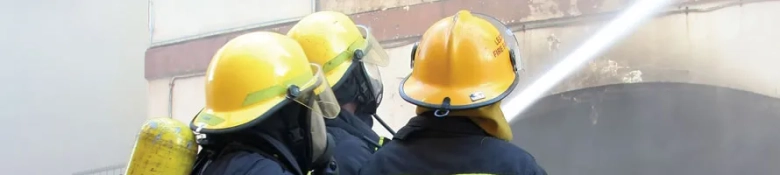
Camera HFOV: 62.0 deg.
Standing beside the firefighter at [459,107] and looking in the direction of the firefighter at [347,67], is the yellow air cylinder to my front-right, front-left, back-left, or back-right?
front-left

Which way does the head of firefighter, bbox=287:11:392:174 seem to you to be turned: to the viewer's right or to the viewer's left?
to the viewer's right

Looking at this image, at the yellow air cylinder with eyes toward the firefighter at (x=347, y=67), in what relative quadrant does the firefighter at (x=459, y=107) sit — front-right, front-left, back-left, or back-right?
front-right

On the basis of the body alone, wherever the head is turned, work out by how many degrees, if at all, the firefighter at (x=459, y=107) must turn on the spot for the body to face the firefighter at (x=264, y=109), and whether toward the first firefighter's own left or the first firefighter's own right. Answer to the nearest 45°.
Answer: approximately 90° to the first firefighter's own left

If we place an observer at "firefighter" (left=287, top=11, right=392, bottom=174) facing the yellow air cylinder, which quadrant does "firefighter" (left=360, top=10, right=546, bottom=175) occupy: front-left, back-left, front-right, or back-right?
front-left

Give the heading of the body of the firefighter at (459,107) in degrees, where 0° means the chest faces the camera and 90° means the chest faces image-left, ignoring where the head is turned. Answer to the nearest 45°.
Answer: approximately 180°

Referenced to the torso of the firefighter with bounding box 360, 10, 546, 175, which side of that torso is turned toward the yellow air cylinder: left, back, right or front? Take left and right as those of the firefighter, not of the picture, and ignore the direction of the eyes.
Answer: left

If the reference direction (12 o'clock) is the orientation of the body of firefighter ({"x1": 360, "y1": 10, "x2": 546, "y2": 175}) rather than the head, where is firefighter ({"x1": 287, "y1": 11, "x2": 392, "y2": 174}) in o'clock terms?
firefighter ({"x1": 287, "y1": 11, "x2": 392, "y2": 174}) is roughly at 11 o'clock from firefighter ({"x1": 360, "y1": 10, "x2": 546, "y2": 175}).
